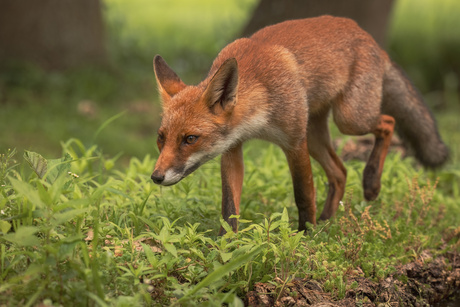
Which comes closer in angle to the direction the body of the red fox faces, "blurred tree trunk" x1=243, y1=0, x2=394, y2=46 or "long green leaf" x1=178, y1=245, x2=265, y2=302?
the long green leaf

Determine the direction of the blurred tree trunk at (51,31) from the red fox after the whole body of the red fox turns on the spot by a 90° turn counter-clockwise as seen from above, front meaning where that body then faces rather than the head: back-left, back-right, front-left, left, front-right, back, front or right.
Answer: back

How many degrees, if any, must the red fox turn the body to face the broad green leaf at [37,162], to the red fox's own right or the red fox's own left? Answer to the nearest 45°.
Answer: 0° — it already faces it

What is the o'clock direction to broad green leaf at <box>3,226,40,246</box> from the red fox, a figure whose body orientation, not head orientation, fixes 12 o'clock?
The broad green leaf is roughly at 12 o'clock from the red fox.

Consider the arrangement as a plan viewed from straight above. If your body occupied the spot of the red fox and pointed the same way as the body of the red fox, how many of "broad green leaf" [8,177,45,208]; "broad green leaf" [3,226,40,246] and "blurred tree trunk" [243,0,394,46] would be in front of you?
2

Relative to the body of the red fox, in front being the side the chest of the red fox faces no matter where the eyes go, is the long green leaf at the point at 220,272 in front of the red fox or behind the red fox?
in front

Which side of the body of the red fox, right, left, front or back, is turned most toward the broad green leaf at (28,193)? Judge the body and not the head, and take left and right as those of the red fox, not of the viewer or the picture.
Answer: front

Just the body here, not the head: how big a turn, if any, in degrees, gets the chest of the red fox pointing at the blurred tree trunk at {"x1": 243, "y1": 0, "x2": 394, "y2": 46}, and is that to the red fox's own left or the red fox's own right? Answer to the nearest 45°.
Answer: approximately 135° to the red fox's own right

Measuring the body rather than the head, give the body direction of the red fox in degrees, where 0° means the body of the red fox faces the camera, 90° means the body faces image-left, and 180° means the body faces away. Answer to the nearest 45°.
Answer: approximately 45°
